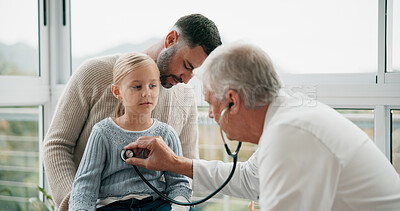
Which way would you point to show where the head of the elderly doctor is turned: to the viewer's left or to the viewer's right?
to the viewer's left

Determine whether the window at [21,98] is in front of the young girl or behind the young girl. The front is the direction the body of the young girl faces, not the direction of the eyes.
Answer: behind

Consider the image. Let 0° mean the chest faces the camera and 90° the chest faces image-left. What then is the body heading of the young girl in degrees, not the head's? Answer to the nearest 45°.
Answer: approximately 315°
